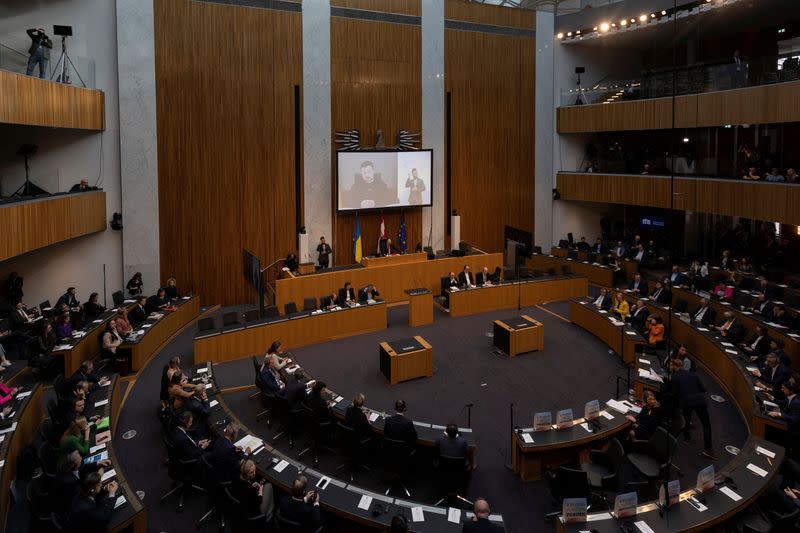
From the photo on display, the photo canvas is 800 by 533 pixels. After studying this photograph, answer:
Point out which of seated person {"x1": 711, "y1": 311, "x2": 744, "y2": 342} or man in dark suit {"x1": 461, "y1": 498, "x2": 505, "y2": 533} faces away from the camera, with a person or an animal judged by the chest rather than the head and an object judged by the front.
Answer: the man in dark suit

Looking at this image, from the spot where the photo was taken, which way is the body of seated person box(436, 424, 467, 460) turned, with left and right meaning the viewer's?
facing away from the viewer

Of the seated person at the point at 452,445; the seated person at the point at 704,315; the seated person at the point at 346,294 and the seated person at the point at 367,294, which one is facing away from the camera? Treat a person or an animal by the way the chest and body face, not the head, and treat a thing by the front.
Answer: the seated person at the point at 452,445

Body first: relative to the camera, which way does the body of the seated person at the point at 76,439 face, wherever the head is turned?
to the viewer's right

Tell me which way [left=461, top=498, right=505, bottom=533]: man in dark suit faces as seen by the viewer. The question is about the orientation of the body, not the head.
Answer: away from the camera

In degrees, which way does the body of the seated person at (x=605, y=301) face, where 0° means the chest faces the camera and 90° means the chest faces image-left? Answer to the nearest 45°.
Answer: approximately 45°

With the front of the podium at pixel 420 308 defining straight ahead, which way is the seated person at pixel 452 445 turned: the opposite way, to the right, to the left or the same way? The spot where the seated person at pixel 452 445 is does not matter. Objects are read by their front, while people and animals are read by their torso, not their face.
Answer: the opposite way

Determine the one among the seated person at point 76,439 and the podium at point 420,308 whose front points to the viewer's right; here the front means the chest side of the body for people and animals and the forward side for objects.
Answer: the seated person

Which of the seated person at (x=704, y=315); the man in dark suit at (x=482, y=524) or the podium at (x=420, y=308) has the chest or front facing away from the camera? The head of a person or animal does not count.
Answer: the man in dark suit

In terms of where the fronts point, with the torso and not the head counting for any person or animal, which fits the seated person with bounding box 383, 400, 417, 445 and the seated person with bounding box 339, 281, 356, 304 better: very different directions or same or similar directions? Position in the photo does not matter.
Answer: very different directions

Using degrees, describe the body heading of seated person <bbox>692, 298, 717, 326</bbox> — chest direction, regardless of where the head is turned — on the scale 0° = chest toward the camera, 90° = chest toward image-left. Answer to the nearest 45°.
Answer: approximately 45°

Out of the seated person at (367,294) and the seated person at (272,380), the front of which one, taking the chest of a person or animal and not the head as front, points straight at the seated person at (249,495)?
the seated person at (367,294)

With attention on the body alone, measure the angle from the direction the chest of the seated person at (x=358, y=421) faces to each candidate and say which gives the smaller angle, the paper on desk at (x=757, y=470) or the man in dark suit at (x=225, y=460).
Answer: the paper on desk

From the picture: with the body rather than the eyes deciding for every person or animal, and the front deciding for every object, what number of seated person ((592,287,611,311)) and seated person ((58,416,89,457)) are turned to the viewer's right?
1

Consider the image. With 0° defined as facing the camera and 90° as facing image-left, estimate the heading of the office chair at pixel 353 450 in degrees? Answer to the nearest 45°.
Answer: approximately 225°
